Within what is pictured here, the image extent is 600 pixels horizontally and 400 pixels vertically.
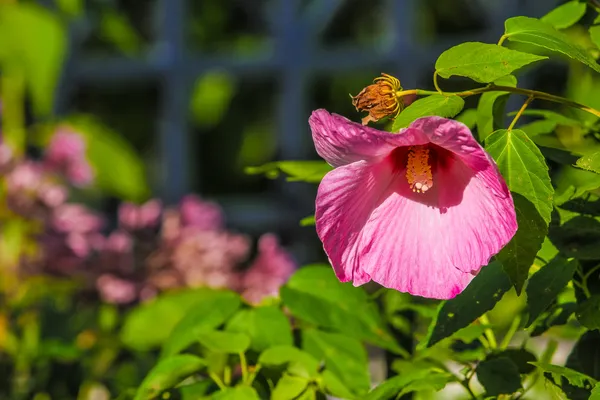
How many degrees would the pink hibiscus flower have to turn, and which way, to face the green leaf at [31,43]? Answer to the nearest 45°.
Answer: approximately 135° to its right

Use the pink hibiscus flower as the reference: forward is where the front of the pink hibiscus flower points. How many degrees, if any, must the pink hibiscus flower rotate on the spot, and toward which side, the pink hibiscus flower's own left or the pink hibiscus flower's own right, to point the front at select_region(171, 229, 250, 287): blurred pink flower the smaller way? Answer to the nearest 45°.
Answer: approximately 180°

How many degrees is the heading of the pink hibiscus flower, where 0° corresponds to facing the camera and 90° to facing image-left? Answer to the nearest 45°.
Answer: approximately 0°
